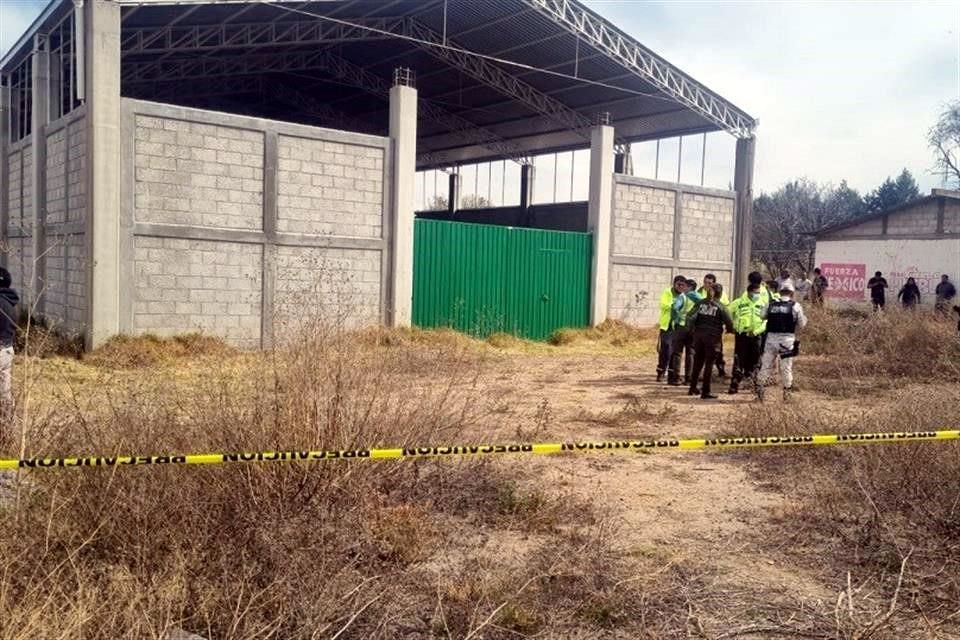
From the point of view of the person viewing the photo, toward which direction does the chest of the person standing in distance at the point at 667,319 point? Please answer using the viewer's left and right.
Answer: facing to the right of the viewer

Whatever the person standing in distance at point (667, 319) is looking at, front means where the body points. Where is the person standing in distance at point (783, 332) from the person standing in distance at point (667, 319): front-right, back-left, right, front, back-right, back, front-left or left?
front-right

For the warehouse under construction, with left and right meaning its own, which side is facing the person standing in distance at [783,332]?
front

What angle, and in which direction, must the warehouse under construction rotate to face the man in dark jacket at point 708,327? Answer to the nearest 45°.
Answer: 0° — it already faces them

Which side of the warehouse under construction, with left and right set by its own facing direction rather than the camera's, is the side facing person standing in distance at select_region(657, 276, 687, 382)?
front

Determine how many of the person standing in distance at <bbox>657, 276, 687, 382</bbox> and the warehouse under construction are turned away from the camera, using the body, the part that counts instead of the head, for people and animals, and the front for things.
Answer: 0

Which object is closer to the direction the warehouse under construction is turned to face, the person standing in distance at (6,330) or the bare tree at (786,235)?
the person standing in distance

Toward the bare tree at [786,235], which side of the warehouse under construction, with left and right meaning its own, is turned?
left

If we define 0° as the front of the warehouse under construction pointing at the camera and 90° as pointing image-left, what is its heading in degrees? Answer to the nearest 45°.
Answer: approximately 315°

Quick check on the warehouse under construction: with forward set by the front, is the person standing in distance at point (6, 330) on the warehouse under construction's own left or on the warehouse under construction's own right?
on the warehouse under construction's own right

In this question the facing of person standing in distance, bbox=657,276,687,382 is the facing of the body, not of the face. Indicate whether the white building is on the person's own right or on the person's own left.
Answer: on the person's own left
